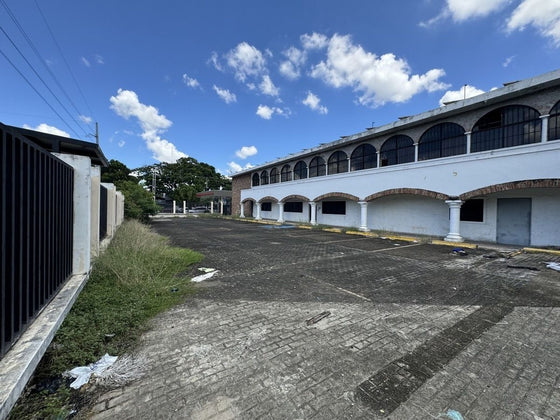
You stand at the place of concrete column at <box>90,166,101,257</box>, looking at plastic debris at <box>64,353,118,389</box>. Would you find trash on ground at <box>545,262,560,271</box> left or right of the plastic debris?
left

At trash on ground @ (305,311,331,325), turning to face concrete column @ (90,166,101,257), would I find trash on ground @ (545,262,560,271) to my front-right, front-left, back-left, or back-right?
back-right

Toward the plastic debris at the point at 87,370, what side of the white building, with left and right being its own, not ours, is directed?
front

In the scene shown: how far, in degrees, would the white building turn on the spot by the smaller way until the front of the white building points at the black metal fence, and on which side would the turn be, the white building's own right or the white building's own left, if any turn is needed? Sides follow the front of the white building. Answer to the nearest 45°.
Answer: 0° — it already faces it

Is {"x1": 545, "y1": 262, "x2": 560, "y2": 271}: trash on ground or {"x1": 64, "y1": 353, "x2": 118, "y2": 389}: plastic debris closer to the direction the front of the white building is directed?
the plastic debris

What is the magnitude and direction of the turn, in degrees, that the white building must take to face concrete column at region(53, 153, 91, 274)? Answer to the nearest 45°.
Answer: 0° — it already faces it

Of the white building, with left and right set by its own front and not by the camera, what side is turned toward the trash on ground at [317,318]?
front

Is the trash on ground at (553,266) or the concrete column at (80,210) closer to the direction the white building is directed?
the concrete column

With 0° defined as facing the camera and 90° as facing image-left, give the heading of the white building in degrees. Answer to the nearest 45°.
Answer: approximately 45°

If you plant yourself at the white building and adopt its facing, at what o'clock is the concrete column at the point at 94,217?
The concrete column is roughly at 12 o'clock from the white building.
